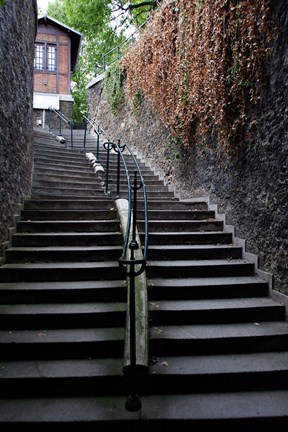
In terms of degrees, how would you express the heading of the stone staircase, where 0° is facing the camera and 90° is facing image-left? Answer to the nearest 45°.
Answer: approximately 0°

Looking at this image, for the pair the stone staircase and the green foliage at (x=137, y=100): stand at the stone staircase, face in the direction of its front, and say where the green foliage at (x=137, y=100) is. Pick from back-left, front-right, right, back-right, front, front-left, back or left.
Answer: back

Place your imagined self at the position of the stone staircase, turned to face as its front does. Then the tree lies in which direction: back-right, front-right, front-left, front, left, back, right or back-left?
back
